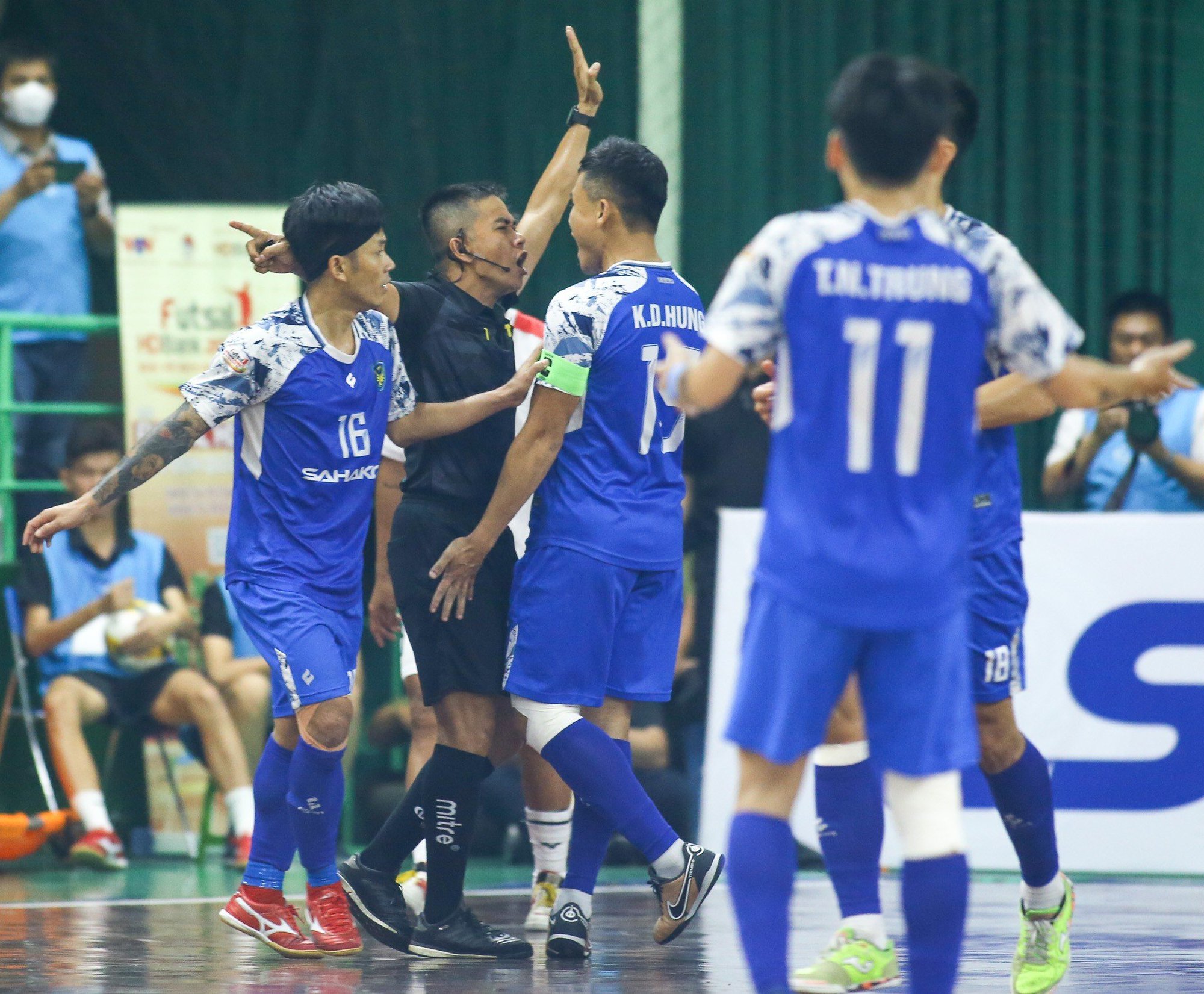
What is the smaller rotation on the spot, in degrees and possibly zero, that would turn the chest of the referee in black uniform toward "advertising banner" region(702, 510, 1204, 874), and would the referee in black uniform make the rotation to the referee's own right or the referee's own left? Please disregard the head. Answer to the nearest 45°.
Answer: approximately 45° to the referee's own left

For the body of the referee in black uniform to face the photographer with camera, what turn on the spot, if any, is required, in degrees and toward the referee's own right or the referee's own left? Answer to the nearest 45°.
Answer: approximately 45° to the referee's own left

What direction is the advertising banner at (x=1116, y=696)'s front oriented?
toward the camera

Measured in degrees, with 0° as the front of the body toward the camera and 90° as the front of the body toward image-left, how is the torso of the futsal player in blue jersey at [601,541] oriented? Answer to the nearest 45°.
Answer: approximately 135°

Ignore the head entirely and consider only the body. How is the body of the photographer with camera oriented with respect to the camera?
toward the camera

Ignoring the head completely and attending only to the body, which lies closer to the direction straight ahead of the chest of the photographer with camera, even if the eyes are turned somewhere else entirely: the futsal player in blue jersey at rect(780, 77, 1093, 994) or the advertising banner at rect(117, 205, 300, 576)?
the futsal player in blue jersey

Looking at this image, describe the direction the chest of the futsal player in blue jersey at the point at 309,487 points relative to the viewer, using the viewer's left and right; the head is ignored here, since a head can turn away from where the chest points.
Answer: facing the viewer and to the right of the viewer

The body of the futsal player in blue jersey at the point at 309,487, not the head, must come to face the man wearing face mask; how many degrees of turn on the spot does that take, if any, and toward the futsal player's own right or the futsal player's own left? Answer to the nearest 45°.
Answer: approximately 135° to the futsal player's own left

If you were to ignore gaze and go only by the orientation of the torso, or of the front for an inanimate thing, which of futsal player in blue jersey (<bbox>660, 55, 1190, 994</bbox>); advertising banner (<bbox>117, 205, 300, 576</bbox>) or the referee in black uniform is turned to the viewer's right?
the referee in black uniform

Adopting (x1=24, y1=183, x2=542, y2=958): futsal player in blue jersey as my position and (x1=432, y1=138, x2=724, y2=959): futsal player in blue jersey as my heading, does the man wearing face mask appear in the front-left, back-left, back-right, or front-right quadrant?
back-left

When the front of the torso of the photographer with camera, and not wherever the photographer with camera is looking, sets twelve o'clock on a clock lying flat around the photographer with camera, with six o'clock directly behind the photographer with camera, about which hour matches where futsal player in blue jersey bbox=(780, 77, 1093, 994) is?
The futsal player in blue jersey is roughly at 12 o'clock from the photographer with camera.

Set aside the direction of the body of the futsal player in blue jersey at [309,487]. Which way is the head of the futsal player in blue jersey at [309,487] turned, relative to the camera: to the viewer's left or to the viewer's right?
to the viewer's right

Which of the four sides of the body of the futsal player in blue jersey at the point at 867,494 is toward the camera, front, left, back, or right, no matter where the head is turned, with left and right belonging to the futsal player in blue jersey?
back

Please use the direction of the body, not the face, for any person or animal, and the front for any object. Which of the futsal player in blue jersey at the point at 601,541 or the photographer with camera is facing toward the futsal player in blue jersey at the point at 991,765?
the photographer with camera

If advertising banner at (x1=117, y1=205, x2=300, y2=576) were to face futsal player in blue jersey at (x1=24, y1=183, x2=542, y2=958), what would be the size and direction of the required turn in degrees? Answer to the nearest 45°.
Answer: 0° — it already faces them
